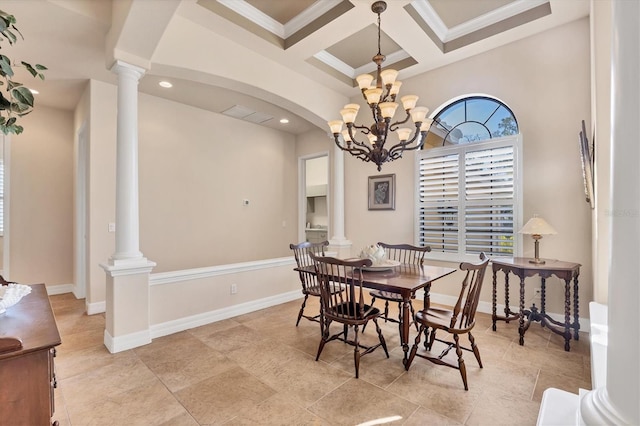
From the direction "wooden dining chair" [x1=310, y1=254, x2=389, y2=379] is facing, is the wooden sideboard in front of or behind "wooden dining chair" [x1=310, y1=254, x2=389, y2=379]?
behind

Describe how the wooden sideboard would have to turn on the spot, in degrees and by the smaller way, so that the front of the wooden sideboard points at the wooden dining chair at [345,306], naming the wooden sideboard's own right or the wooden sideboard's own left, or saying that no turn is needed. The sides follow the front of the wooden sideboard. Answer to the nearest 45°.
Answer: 0° — it already faces it

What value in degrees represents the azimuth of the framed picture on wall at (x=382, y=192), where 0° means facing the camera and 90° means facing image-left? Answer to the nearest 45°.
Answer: approximately 0°

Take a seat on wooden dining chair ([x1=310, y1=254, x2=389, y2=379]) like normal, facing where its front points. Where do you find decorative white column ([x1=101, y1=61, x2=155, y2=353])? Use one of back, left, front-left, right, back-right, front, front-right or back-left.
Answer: back-left

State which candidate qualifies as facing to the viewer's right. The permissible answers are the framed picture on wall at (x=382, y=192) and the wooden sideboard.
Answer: the wooden sideboard

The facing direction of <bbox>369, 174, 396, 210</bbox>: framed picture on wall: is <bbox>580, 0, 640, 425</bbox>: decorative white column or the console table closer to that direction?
the decorative white column

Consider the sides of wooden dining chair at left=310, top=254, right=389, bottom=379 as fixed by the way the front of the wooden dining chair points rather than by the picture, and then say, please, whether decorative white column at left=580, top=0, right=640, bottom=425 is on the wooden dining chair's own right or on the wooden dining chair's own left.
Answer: on the wooden dining chair's own right

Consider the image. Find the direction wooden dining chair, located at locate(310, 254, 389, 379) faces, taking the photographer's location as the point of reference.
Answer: facing away from the viewer and to the right of the viewer

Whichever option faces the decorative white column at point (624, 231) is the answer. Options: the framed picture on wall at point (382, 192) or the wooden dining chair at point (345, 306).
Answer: the framed picture on wall

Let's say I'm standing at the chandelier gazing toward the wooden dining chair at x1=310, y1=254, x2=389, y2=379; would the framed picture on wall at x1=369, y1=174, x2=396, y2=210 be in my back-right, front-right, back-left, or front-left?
back-right

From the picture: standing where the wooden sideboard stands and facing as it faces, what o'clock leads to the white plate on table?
The white plate on table is roughly at 12 o'clock from the wooden sideboard.

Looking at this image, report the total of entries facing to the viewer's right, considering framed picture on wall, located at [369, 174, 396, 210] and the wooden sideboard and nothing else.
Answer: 1

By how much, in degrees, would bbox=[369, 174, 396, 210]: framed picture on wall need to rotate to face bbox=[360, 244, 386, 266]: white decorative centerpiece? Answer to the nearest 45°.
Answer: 0° — it already faces it

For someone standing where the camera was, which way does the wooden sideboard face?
facing to the right of the viewer
